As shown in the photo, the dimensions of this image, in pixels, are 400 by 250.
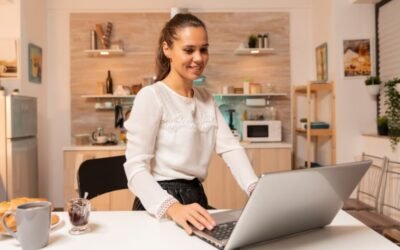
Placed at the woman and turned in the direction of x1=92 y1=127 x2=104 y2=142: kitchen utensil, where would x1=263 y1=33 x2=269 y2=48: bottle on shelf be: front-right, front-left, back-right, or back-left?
front-right

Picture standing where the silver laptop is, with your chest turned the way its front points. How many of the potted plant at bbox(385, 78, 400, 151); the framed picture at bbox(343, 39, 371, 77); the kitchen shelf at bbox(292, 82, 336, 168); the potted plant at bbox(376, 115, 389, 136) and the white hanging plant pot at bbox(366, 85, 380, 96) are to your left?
0

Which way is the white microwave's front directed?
toward the camera

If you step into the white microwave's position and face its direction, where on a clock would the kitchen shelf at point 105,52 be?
The kitchen shelf is roughly at 3 o'clock from the white microwave.

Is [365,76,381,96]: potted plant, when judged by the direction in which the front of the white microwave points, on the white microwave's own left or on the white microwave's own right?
on the white microwave's own left

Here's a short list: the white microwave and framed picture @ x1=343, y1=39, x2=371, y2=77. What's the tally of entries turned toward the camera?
2

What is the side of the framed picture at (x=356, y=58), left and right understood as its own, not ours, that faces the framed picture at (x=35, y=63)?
right

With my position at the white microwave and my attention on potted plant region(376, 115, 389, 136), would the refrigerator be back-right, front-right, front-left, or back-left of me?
back-right

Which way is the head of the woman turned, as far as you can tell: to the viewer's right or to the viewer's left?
to the viewer's right

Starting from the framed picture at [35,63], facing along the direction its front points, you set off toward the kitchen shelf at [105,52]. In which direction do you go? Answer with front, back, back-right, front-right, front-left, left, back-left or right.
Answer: front-left

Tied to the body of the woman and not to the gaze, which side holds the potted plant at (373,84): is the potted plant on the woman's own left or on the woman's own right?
on the woman's own left

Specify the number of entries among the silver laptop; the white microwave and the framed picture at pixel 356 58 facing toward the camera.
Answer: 2

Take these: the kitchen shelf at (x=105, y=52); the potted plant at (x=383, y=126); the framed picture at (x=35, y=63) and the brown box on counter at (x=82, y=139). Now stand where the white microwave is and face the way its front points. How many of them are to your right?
3

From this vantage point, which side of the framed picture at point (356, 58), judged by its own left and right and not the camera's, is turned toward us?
front

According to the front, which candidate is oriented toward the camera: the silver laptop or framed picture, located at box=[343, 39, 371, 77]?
the framed picture

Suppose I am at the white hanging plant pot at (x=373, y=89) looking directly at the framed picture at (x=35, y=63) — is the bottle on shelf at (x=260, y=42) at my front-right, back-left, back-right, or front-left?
front-right

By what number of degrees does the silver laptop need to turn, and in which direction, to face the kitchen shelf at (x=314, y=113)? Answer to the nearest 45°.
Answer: approximately 45° to its right

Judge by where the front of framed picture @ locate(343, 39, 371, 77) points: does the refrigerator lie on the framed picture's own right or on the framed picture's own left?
on the framed picture's own right
